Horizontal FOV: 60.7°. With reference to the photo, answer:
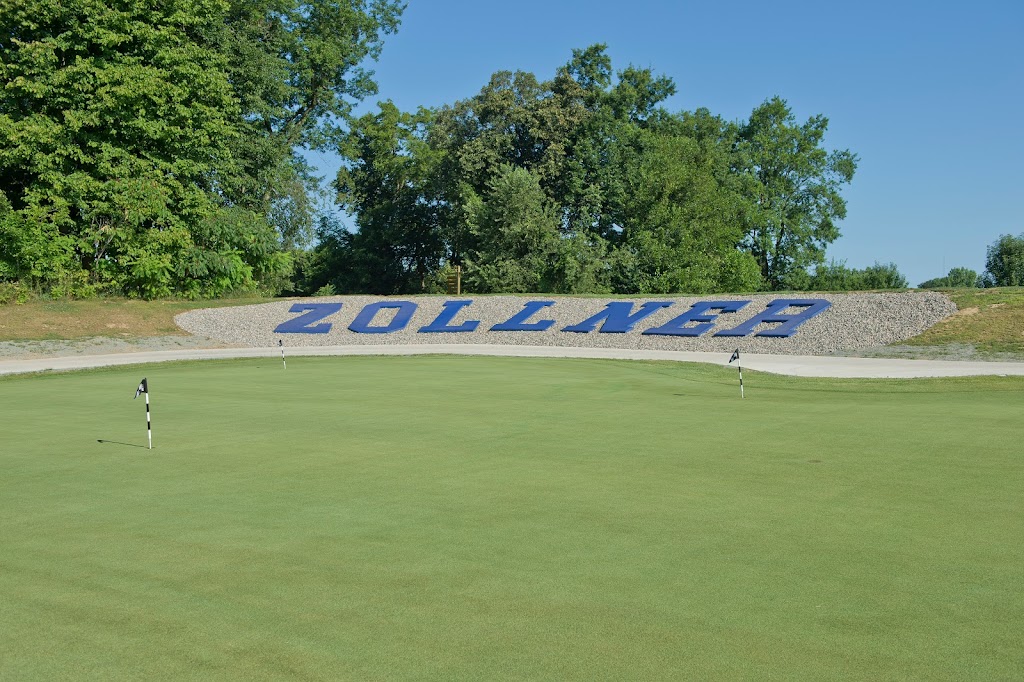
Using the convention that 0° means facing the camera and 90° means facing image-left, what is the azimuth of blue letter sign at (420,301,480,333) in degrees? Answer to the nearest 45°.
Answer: approximately 0°

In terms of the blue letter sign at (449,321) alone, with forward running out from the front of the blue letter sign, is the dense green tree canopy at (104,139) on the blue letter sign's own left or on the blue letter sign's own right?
on the blue letter sign's own right
